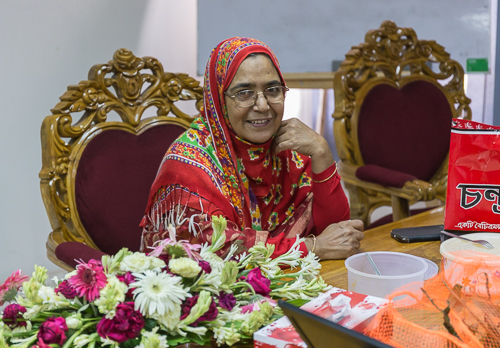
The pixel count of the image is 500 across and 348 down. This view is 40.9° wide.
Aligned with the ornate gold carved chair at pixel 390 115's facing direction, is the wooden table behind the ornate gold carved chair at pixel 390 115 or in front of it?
in front

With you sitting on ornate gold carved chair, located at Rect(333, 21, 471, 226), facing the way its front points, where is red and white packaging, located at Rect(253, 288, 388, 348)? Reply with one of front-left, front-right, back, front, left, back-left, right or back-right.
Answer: front-right

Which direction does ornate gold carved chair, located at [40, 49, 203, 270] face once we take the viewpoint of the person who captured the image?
facing the viewer and to the right of the viewer

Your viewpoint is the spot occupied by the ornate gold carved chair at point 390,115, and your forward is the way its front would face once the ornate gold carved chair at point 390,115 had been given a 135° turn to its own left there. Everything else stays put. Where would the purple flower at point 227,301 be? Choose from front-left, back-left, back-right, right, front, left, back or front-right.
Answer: back

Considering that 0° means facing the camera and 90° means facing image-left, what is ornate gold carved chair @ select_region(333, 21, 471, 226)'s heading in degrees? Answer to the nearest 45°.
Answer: approximately 315°

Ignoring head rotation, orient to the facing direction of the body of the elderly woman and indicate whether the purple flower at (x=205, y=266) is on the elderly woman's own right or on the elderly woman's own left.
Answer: on the elderly woman's own right

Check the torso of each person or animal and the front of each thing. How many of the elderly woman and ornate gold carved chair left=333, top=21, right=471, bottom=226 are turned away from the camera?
0

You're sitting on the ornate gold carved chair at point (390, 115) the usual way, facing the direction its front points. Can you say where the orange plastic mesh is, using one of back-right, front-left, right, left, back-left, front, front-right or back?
front-right

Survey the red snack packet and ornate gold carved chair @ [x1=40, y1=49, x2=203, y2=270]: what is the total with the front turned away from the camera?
0
